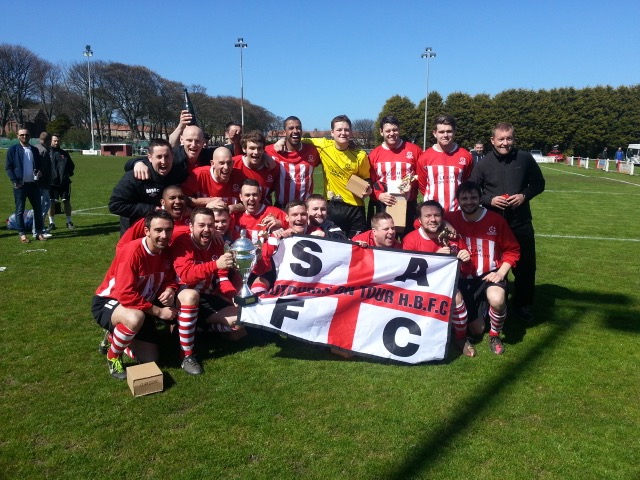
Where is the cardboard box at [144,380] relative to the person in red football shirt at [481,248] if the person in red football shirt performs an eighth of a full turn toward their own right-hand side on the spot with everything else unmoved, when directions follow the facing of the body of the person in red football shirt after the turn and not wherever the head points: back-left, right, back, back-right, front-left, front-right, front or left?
front

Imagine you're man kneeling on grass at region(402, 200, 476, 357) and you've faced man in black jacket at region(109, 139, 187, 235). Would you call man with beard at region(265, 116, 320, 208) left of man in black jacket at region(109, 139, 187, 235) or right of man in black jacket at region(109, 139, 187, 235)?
right

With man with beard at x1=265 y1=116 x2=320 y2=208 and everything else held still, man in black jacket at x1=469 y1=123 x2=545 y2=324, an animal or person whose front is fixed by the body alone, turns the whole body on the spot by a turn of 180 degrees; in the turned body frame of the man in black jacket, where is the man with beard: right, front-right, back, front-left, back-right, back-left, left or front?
left

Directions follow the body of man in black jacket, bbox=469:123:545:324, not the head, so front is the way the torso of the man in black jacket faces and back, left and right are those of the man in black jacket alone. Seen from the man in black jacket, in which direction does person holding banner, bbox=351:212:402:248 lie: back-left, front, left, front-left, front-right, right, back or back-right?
front-right

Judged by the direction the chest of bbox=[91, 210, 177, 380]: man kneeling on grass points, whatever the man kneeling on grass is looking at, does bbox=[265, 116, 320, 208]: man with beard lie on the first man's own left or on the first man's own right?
on the first man's own left

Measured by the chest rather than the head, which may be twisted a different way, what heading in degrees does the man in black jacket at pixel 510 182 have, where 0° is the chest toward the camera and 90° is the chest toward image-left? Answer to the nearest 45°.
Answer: approximately 0°
